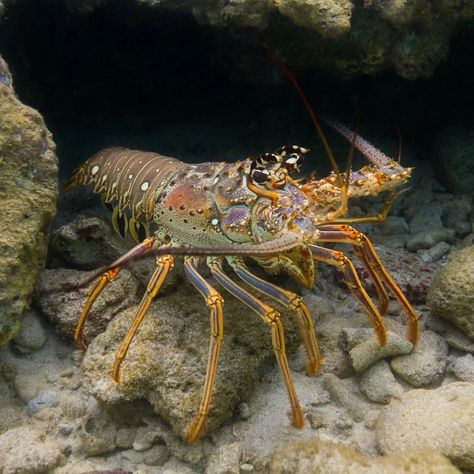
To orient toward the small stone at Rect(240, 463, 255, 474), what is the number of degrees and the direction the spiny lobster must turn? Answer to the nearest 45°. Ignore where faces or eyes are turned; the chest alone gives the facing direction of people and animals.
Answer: approximately 45° to its right

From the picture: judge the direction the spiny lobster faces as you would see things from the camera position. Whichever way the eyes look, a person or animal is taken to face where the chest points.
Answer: facing the viewer and to the right of the viewer

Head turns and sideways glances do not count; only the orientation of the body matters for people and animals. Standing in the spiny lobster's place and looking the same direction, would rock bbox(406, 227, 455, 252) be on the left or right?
on its left

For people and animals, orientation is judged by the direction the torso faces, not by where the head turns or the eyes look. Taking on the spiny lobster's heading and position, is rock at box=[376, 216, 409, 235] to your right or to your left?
on your left

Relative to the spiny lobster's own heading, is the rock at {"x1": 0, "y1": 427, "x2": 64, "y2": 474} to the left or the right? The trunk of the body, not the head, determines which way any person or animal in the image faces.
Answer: on its right

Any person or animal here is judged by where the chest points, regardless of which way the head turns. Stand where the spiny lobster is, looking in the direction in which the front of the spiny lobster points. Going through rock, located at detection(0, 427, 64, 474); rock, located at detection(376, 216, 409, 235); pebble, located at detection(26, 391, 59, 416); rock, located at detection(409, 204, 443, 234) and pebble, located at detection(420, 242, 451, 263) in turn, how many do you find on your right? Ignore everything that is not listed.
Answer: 2

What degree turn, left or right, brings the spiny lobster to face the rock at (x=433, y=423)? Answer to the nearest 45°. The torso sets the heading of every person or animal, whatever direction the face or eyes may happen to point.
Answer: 0° — it already faces it

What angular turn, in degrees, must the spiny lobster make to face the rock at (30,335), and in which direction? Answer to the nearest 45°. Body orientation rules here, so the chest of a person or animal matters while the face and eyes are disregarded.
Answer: approximately 135° to its right

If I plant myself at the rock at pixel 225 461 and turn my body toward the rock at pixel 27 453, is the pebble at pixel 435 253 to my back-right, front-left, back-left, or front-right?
back-right

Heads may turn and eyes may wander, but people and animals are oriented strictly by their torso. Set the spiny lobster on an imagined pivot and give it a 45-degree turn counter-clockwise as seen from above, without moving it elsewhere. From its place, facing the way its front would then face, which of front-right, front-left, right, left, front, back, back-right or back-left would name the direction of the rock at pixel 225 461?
right
